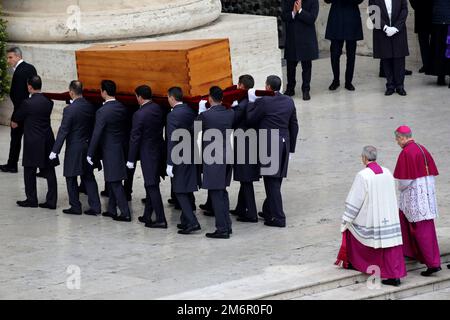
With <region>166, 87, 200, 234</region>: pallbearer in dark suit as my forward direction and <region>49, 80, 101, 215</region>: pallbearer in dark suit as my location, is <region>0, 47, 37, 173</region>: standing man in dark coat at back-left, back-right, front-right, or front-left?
back-left

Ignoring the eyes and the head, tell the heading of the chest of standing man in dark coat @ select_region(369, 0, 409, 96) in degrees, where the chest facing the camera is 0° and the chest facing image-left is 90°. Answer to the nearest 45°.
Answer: approximately 0°

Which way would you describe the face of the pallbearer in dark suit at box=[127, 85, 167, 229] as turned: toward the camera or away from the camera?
away from the camera
